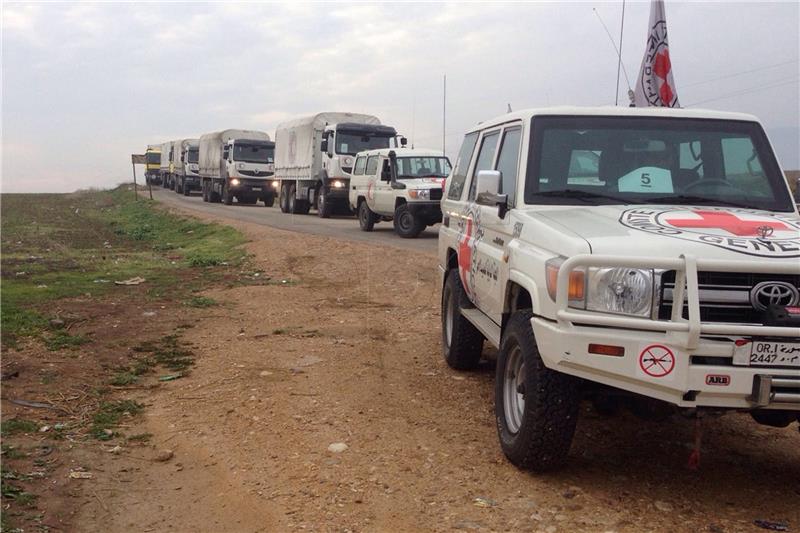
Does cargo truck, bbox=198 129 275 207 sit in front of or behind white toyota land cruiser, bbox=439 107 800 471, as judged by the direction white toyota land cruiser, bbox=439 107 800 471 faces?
behind

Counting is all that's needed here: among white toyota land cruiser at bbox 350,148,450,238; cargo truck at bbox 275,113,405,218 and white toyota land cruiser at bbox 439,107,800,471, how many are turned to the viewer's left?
0

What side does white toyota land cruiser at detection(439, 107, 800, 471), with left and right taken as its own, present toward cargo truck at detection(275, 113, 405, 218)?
back

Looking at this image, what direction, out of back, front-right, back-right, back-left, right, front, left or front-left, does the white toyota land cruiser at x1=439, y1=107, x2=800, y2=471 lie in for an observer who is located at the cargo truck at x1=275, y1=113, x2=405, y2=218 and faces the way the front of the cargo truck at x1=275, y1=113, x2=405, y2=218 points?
front-right

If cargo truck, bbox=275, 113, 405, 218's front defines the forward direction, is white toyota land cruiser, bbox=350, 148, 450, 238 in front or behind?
in front

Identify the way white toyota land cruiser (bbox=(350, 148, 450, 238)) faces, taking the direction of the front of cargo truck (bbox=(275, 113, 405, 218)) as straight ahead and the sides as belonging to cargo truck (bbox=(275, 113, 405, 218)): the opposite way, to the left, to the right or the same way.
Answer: the same way

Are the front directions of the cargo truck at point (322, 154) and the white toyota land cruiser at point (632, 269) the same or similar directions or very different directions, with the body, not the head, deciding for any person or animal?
same or similar directions

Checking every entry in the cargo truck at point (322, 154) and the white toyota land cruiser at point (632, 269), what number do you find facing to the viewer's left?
0

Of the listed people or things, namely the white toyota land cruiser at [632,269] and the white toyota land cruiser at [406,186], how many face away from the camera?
0

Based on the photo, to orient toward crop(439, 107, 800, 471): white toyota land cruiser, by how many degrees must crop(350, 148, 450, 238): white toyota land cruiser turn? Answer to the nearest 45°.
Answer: approximately 45° to its right

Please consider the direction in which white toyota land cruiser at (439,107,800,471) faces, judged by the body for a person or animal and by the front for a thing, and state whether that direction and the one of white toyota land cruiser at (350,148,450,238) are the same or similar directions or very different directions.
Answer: same or similar directions

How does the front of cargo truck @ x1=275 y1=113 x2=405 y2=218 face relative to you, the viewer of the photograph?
facing the viewer and to the right of the viewer

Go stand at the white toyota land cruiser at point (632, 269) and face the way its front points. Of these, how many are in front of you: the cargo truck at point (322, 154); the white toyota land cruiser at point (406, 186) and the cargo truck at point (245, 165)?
0
